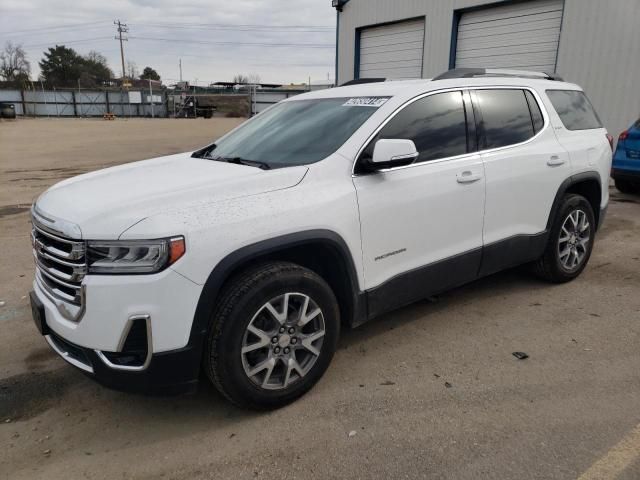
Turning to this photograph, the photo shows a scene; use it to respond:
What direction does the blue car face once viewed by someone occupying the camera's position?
facing away from the viewer and to the right of the viewer

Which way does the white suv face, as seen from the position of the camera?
facing the viewer and to the left of the viewer

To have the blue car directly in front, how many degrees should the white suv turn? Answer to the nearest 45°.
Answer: approximately 180°

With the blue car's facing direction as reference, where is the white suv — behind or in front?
behind
